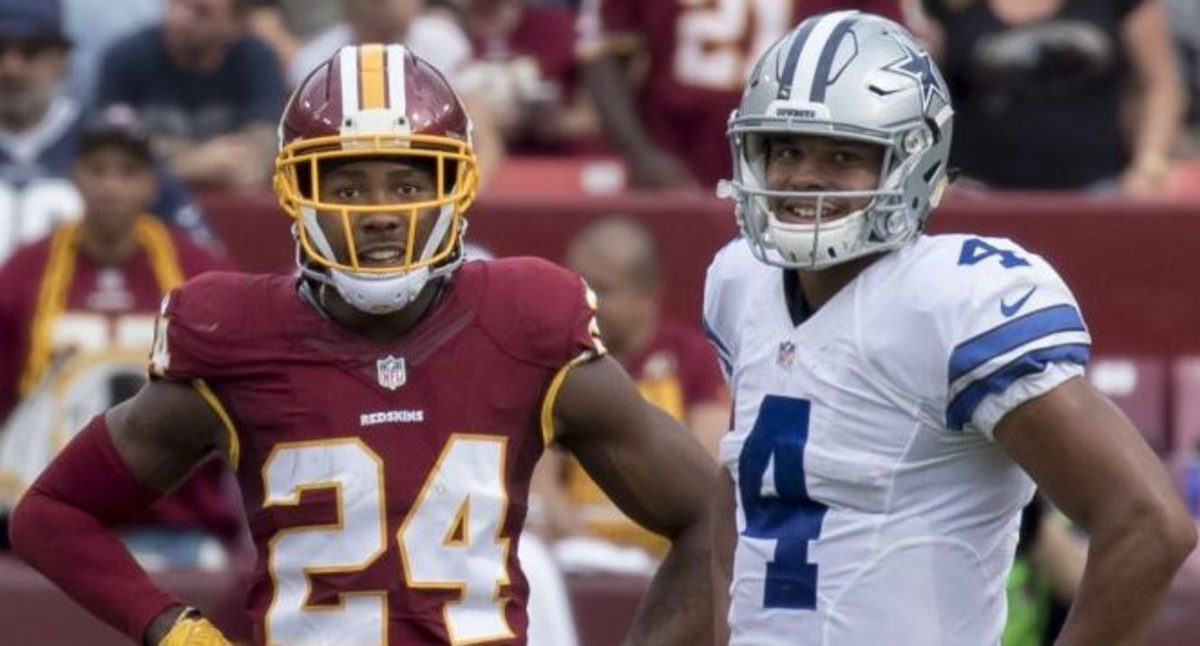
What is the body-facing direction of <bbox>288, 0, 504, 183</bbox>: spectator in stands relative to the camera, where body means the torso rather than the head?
toward the camera

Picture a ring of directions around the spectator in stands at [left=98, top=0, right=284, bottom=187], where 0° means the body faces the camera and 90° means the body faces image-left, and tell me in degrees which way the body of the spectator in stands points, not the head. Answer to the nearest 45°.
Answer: approximately 0°

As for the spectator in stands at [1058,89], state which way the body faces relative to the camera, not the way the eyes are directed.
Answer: toward the camera

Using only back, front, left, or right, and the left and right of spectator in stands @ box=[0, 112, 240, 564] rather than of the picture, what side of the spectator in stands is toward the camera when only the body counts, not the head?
front
